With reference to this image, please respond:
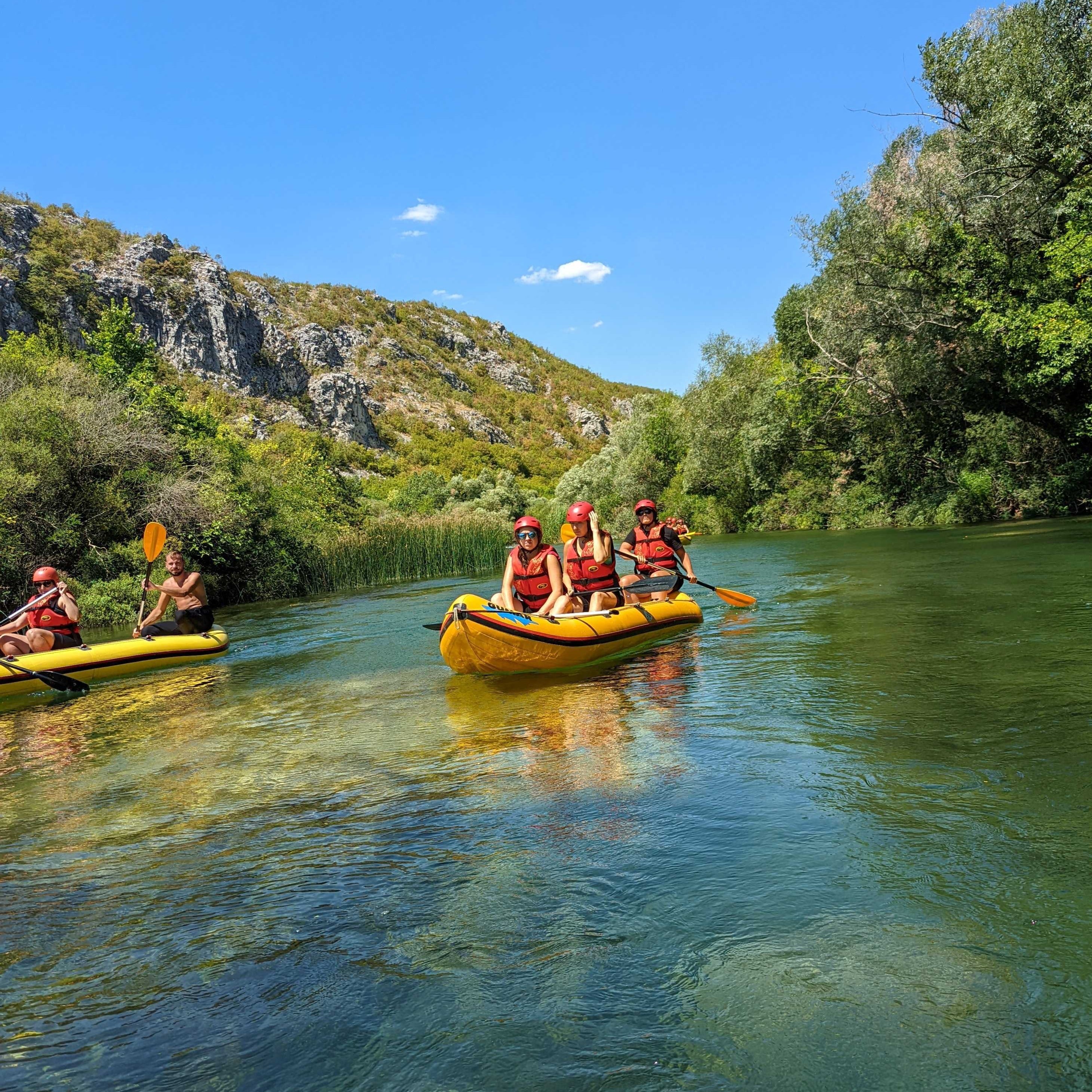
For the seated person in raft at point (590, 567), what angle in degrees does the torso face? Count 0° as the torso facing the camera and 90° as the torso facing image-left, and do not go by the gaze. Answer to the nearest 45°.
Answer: approximately 45°

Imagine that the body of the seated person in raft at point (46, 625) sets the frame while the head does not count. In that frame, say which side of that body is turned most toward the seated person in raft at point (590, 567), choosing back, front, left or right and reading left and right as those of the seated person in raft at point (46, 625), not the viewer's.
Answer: left

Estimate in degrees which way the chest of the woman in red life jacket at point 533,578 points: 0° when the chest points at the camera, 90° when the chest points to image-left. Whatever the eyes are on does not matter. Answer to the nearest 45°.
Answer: approximately 0°
